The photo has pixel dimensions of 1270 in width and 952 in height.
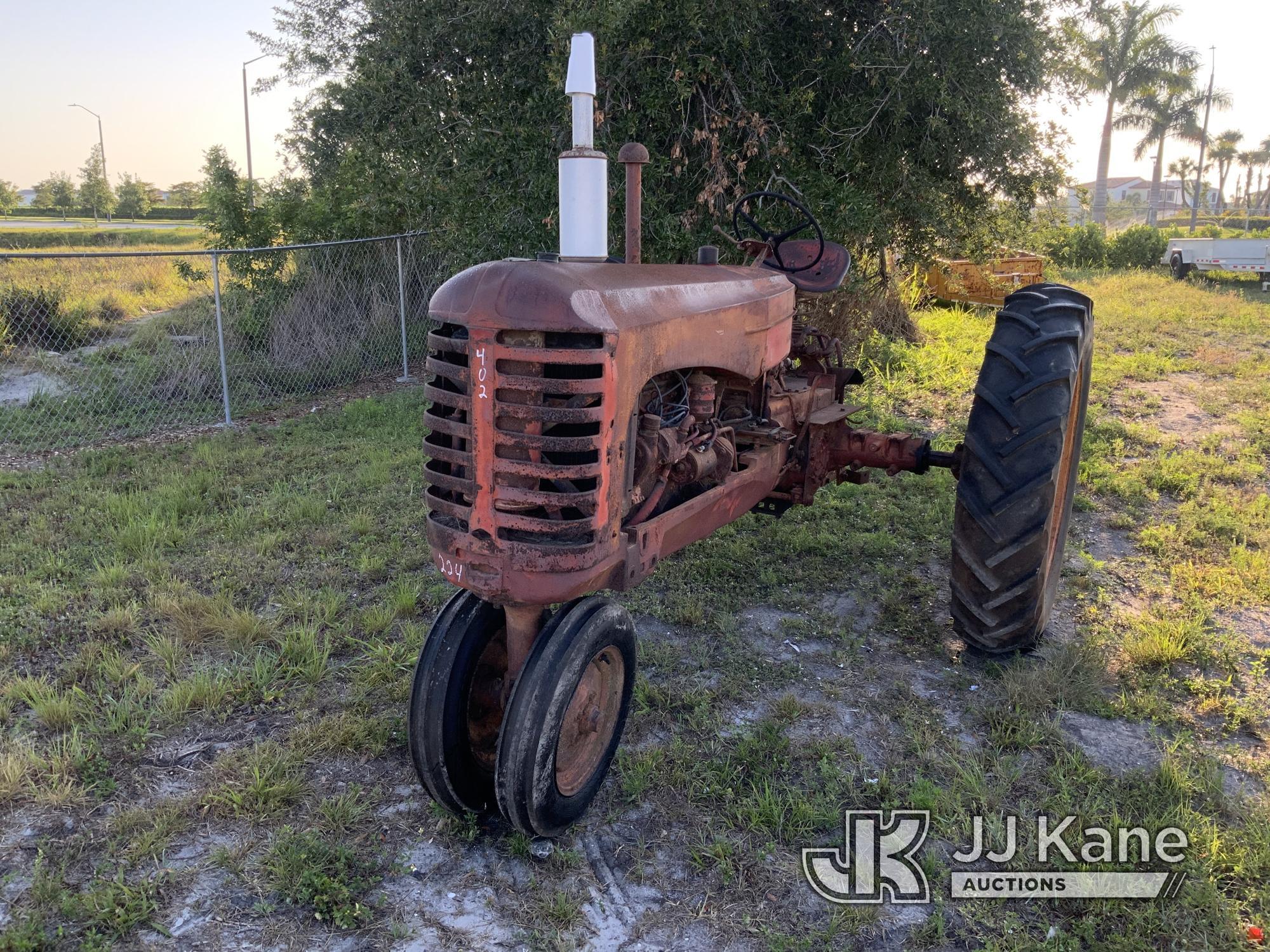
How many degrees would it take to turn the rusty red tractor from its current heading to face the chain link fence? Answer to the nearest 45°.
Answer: approximately 90° to its right

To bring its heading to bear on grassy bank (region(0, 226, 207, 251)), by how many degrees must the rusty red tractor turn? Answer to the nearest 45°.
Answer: approximately 90° to its right

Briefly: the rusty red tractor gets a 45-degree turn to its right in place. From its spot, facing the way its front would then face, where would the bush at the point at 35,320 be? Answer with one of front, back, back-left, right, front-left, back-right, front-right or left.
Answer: front-right

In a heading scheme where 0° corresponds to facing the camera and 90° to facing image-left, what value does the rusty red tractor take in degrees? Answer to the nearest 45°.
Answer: approximately 45°

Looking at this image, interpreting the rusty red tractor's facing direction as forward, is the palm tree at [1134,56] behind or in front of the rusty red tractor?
behind

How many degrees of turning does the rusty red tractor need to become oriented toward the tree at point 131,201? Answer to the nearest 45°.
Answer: approximately 90° to its right

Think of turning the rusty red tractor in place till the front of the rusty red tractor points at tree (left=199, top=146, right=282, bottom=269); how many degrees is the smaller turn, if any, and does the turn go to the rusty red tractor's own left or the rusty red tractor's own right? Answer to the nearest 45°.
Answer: approximately 90° to the rusty red tractor's own right
